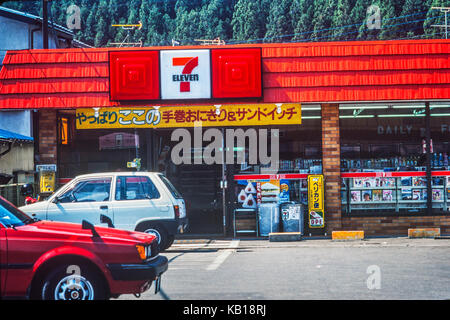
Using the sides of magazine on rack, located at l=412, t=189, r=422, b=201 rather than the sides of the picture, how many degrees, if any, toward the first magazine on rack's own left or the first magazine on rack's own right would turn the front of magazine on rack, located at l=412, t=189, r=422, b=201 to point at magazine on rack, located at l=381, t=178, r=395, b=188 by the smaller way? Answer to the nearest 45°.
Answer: approximately 90° to the first magazine on rack's own right

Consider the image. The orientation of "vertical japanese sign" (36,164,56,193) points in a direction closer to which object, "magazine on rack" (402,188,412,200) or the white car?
the white car

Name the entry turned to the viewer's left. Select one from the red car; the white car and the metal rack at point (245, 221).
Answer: the white car

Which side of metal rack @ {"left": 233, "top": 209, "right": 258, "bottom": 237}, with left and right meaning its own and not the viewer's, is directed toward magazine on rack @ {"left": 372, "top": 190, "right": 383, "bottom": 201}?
left

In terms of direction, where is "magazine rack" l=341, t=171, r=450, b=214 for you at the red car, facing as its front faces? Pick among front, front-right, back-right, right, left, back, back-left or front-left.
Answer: front-left

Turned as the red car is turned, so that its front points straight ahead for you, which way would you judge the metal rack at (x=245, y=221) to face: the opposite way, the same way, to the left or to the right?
to the right

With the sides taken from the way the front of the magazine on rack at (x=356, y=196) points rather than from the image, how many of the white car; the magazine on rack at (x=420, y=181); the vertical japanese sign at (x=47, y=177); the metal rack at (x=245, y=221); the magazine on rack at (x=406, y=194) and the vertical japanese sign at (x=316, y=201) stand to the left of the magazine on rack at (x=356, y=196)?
2

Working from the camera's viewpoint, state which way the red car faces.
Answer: facing to the right of the viewer

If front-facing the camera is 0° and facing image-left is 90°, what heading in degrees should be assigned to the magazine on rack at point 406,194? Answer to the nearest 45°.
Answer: approximately 0°

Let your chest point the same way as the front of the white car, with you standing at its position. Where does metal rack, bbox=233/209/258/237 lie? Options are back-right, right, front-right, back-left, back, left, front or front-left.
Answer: back-right

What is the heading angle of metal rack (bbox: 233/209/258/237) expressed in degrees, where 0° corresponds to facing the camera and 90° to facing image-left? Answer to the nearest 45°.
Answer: approximately 0°
